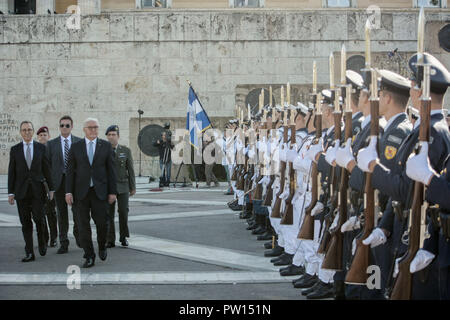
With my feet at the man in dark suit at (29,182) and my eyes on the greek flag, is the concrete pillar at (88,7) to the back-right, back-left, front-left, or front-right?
front-left

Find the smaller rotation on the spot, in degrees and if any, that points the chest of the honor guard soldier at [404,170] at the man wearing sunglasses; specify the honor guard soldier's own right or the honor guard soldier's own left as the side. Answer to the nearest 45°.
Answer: approximately 45° to the honor guard soldier's own right

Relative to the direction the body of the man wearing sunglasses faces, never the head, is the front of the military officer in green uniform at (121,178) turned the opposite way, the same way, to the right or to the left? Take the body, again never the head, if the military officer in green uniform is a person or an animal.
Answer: the same way

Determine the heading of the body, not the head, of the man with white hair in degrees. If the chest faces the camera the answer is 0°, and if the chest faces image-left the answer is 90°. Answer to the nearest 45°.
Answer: approximately 0°

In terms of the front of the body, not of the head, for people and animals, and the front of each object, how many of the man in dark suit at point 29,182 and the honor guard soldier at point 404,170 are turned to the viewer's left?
1

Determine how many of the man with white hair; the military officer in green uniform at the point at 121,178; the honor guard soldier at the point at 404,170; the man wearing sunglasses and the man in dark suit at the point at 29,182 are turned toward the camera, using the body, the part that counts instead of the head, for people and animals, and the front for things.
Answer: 4

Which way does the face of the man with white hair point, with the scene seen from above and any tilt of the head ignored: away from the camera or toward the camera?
toward the camera

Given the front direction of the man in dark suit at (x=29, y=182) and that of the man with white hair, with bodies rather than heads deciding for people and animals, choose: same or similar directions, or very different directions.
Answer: same or similar directions

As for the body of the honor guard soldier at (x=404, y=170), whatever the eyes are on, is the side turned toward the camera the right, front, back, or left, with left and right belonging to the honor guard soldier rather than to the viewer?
left

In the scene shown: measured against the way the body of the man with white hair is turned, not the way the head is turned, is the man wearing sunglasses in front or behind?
behind

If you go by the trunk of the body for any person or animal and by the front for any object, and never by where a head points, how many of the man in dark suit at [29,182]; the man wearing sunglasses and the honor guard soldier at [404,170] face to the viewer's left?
1

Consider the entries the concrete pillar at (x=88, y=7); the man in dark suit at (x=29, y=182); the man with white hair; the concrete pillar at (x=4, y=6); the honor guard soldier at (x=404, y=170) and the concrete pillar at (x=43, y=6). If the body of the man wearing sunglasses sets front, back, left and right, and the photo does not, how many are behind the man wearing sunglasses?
3

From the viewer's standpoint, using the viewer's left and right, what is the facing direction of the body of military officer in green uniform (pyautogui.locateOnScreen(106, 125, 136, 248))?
facing the viewer

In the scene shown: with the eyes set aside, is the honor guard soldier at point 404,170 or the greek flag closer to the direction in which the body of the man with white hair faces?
the honor guard soldier

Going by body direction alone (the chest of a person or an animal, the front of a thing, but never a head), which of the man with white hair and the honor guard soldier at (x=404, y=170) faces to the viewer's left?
the honor guard soldier

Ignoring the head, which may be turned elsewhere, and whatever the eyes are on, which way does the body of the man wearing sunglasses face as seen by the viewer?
toward the camera
